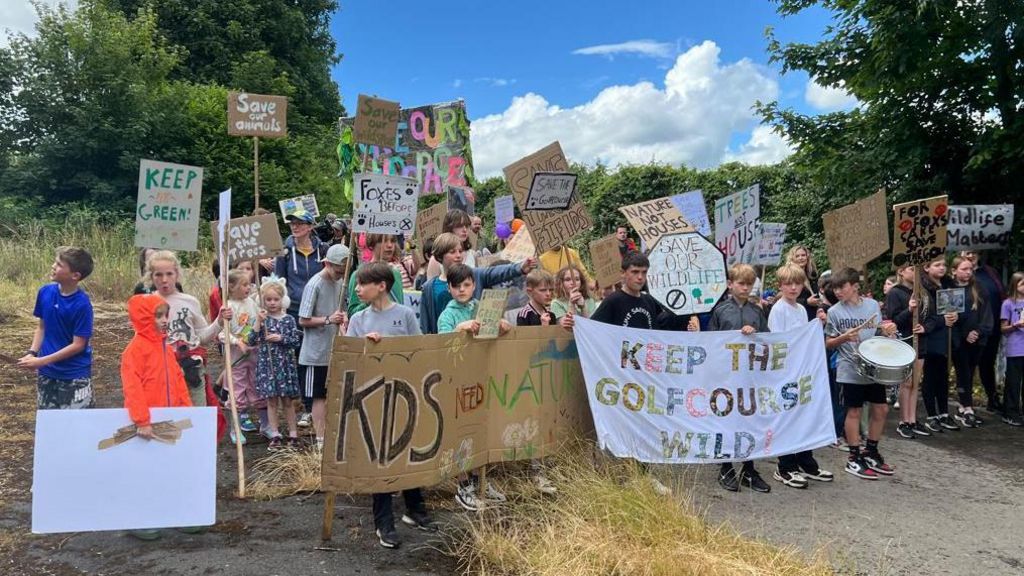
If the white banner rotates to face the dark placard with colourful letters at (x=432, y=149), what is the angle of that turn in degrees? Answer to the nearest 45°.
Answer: approximately 135° to its right

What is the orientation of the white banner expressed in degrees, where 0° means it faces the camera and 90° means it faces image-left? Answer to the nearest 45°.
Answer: approximately 0°

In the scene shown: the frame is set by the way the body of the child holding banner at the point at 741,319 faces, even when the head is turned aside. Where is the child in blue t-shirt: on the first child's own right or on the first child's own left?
on the first child's own right

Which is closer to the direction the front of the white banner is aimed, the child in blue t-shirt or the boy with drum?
the child in blue t-shirt

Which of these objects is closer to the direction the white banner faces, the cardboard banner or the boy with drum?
the cardboard banner

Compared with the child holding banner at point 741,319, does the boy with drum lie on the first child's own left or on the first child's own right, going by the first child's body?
on the first child's own left

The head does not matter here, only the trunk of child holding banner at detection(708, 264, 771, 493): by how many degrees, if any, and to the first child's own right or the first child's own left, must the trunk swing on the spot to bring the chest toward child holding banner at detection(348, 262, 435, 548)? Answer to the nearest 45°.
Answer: approximately 45° to the first child's own right

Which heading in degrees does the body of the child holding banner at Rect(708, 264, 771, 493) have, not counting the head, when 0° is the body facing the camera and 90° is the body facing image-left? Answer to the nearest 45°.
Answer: approximately 0°
